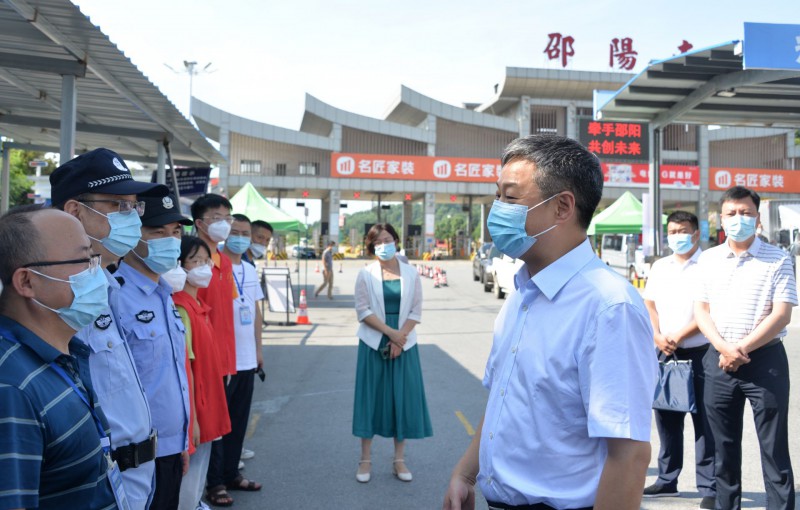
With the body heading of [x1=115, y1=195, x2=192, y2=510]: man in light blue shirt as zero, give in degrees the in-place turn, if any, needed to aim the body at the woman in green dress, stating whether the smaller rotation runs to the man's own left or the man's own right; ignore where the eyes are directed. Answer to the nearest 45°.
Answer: approximately 90° to the man's own left

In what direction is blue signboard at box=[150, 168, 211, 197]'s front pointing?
toward the camera

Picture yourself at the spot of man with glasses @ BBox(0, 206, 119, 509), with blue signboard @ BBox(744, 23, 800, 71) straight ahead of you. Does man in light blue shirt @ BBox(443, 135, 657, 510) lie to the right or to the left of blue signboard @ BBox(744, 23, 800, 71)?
right

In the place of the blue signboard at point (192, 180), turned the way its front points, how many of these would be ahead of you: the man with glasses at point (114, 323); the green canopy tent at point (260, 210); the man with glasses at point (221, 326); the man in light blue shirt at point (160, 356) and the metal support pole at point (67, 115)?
4

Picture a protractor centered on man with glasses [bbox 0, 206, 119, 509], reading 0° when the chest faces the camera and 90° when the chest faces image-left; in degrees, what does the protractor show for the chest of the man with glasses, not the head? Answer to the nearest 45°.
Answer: approximately 270°

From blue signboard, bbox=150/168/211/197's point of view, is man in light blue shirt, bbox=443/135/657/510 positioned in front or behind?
in front

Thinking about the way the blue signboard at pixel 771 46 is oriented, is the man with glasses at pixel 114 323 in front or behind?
in front

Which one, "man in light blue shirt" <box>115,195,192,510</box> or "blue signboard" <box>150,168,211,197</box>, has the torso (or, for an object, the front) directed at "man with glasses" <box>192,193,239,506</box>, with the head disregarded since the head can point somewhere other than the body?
the blue signboard

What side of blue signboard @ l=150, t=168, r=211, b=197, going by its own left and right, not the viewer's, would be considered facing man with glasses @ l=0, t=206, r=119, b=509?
front

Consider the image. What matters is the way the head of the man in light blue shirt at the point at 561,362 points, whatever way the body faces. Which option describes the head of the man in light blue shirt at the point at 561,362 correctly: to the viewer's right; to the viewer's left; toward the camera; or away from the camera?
to the viewer's left

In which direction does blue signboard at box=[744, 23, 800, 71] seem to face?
toward the camera

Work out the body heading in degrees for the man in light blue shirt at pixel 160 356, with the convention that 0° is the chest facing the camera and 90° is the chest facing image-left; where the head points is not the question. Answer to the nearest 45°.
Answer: approximately 315°

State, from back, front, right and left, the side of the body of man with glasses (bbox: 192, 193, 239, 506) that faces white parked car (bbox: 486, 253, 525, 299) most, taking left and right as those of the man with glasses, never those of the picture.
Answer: left

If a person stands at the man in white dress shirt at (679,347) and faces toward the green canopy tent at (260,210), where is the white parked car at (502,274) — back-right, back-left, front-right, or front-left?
front-right

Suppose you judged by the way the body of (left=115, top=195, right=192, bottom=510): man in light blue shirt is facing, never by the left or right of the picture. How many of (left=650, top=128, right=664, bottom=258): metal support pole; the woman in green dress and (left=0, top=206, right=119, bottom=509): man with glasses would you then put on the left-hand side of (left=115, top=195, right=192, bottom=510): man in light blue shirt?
2

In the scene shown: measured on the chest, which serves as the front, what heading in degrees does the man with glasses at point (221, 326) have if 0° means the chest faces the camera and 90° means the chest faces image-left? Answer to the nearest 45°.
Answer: approximately 315°

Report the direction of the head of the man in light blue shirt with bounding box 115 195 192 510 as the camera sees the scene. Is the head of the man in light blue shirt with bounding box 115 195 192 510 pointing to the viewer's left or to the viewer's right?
to the viewer's right

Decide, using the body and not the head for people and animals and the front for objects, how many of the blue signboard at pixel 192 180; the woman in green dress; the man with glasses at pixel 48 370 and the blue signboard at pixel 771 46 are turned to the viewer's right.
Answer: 1

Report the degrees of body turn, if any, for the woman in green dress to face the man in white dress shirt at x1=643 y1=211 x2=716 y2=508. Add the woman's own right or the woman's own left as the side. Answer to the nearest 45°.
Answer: approximately 90° to the woman's own left

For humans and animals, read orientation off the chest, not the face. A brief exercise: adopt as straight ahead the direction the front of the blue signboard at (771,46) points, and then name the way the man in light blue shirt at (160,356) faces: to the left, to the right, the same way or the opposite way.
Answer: to the left
